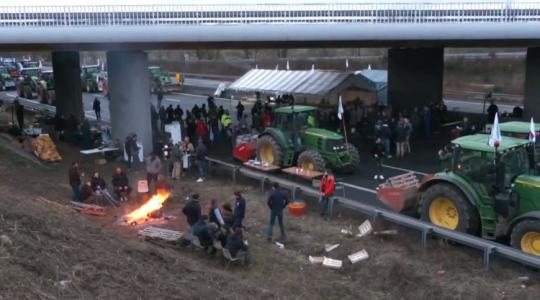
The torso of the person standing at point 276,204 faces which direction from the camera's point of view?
away from the camera

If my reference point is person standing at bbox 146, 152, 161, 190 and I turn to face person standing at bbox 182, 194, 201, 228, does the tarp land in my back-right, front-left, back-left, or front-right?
back-left

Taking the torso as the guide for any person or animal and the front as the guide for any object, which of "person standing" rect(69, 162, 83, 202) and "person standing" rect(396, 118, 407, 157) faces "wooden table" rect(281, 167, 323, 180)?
"person standing" rect(69, 162, 83, 202)

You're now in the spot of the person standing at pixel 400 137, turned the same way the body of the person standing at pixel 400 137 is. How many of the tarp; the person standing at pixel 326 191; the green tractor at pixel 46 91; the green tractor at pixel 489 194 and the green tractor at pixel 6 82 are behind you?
2

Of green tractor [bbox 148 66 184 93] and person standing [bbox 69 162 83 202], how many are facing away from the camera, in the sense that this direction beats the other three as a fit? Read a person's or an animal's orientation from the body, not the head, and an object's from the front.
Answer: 0

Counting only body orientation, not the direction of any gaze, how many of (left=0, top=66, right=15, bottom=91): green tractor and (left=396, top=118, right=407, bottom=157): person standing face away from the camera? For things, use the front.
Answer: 1

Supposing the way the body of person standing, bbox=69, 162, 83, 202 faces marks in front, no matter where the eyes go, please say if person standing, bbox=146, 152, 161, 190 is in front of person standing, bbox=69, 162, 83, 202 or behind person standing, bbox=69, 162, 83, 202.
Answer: in front

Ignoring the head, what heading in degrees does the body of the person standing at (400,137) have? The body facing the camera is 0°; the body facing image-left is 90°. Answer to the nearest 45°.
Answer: approximately 180°

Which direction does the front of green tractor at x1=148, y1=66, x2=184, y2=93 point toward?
to the viewer's right

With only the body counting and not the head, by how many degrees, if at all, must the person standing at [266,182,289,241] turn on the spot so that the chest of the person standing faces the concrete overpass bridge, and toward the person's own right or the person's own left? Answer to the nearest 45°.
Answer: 0° — they already face it
